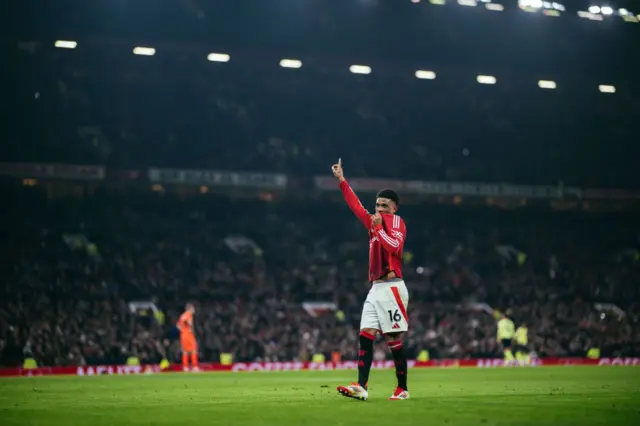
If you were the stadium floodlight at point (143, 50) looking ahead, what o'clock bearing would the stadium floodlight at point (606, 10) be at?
the stadium floodlight at point (606, 10) is roughly at 9 o'clock from the stadium floodlight at point (143, 50).

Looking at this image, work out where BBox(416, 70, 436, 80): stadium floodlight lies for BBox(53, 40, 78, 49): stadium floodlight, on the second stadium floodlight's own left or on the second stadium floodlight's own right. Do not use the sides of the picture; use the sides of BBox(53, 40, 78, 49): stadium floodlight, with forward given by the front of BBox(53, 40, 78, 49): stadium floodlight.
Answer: on the second stadium floodlight's own left

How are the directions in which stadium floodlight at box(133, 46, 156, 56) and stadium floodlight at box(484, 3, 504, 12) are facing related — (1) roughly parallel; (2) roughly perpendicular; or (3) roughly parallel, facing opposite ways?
roughly parallel

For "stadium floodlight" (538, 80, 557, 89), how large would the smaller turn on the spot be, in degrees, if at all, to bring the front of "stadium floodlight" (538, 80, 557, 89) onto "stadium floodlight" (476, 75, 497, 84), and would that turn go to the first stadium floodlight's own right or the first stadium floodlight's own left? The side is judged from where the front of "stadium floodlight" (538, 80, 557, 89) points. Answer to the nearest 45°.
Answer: approximately 45° to the first stadium floodlight's own right

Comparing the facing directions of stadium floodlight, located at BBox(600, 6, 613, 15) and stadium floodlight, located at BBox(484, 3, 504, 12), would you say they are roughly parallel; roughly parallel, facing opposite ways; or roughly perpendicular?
roughly parallel

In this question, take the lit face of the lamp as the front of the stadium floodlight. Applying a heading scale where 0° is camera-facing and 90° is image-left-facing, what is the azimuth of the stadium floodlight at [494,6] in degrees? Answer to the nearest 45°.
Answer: approximately 0°

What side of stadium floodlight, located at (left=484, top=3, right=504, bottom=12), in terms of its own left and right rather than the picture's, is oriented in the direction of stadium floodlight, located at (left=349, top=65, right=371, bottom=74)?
right

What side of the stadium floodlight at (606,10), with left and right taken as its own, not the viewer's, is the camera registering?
front

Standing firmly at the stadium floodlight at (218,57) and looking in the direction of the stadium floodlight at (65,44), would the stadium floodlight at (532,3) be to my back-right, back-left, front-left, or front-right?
back-left

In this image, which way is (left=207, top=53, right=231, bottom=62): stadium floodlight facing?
toward the camera

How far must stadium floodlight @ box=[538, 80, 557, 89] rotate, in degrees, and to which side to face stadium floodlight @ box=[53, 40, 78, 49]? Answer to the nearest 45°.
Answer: approximately 45° to its right

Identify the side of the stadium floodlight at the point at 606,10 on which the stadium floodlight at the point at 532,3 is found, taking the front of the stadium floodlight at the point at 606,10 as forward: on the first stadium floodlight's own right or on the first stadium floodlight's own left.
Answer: on the first stadium floodlight's own right
